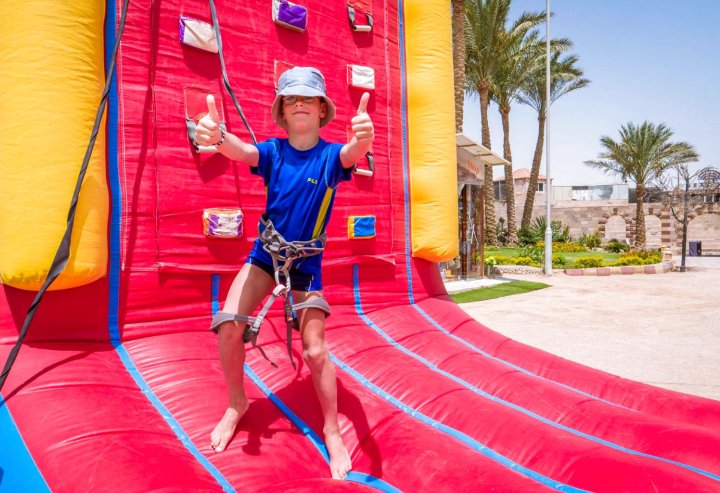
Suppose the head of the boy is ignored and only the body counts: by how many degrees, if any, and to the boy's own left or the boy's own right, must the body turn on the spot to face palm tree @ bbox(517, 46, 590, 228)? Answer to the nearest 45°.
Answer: approximately 135° to the boy's own left

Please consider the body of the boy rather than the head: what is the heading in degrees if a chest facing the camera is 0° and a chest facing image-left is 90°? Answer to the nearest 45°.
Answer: approximately 0°

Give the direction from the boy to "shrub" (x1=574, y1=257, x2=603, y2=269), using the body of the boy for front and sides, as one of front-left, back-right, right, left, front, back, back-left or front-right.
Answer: back-left

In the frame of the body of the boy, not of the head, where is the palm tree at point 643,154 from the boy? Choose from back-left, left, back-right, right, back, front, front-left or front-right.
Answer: back-left

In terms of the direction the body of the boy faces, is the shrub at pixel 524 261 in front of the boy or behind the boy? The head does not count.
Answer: behind

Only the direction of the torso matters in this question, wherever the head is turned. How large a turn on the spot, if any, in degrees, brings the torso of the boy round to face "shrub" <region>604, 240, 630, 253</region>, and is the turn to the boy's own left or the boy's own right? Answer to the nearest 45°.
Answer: approximately 135° to the boy's own left

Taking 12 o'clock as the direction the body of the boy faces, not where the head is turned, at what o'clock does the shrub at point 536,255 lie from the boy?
The shrub is roughly at 7 o'clock from the boy.

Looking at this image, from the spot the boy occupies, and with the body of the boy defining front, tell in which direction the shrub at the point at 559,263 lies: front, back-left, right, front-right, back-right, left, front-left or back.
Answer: back-left

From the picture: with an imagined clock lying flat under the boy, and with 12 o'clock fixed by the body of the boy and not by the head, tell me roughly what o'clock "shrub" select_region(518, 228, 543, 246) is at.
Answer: The shrub is roughly at 7 o'clock from the boy.
